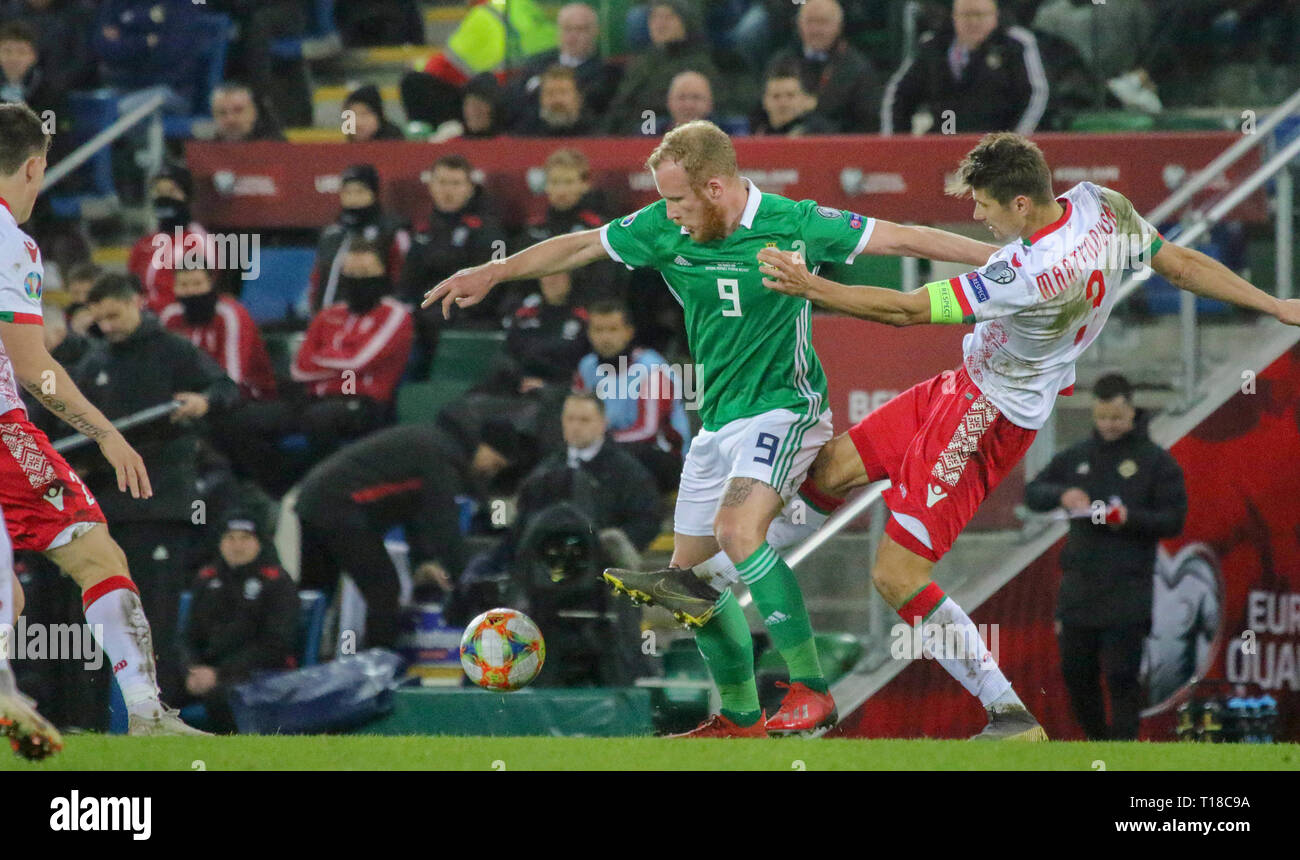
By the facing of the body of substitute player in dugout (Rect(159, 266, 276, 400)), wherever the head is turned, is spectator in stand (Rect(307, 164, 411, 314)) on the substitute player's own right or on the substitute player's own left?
on the substitute player's own left

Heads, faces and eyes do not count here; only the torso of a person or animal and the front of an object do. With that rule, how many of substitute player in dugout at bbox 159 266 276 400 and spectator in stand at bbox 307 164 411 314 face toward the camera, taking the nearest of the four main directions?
2

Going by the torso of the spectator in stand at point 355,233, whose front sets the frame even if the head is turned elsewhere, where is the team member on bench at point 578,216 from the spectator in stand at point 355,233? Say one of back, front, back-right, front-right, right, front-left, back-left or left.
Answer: front-left

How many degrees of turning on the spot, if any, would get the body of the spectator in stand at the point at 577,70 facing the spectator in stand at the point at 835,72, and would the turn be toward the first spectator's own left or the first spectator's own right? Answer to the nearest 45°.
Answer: approximately 90° to the first spectator's own left

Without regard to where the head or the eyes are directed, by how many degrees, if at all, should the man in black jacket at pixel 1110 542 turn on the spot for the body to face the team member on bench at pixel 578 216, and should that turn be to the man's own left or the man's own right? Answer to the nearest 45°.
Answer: approximately 90° to the man's own right
